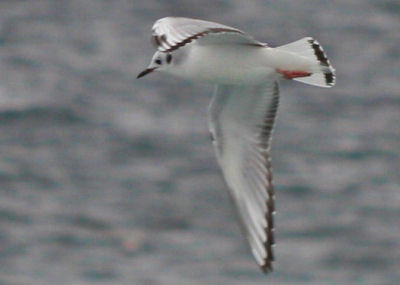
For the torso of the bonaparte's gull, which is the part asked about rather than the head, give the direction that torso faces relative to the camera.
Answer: to the viewer's left
